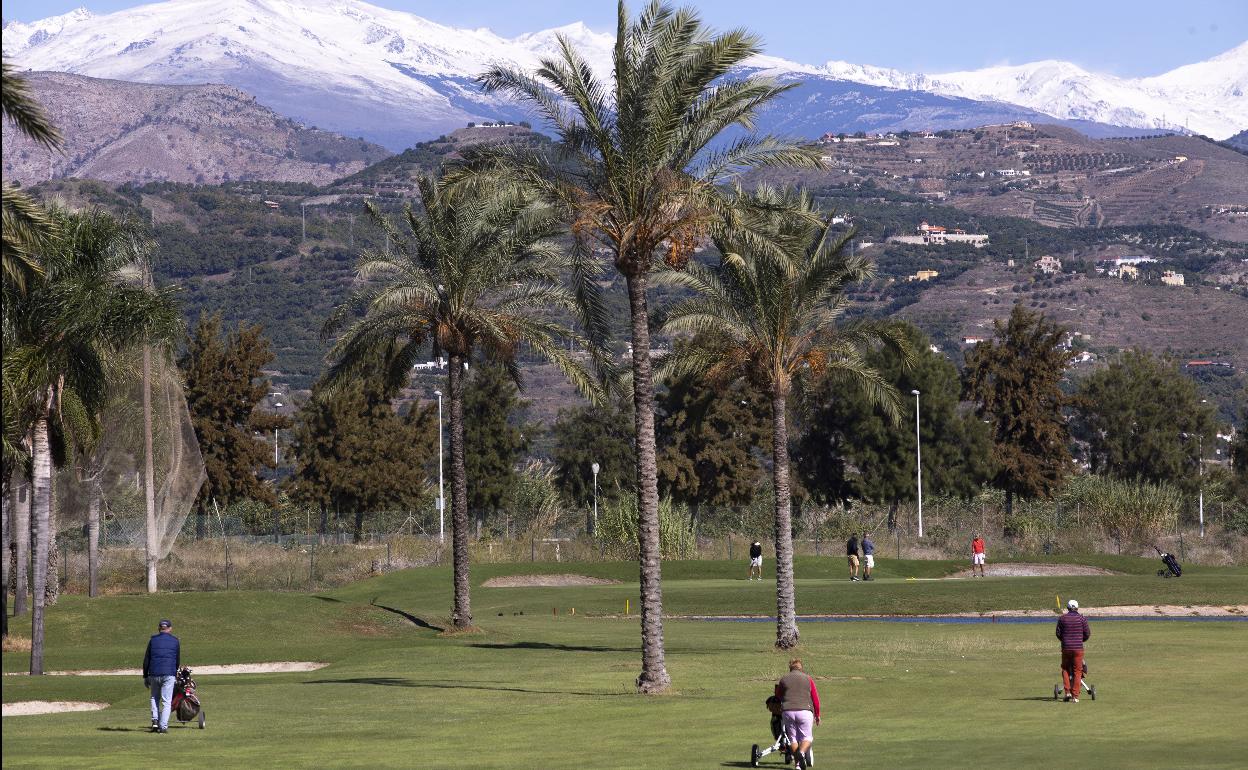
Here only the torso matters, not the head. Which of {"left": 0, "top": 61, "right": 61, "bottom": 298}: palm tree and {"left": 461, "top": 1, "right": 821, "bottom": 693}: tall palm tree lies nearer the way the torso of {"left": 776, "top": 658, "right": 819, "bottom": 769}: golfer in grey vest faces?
the tall palm tree

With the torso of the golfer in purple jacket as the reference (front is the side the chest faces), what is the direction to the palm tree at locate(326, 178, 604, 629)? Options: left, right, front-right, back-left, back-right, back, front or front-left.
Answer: front-left

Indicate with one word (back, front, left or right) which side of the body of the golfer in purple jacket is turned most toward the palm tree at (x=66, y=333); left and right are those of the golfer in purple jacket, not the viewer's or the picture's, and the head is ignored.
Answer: left

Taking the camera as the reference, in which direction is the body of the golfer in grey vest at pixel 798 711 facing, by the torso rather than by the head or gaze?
away from the camera

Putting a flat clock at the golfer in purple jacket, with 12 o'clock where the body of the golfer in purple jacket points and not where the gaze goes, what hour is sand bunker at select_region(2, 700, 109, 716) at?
The sand bunker is roughly at 9 o'clock from the golfer in purple jacket.

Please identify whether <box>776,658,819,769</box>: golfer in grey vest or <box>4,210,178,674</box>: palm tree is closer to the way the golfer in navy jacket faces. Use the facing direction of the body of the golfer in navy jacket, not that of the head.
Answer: the palm tree

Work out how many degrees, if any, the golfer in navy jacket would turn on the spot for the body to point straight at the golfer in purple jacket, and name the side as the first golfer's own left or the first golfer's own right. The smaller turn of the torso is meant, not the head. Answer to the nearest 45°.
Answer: approximately 90° to the first golfer's own right

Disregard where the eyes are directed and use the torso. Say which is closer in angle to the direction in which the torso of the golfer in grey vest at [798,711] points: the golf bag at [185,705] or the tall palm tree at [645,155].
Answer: the tall palm tree

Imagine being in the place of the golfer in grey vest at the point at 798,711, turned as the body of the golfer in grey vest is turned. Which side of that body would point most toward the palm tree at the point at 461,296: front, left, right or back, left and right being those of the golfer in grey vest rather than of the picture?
front

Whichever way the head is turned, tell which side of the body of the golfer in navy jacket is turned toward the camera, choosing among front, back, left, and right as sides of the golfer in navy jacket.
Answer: back

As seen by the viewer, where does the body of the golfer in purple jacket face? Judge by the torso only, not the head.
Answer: away from the camera

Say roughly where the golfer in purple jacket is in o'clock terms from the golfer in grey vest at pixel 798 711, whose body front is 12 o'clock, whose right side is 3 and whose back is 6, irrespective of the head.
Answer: The golfer in purple jacket is roughly at 1 o'clock from the golfer in grey vest.
